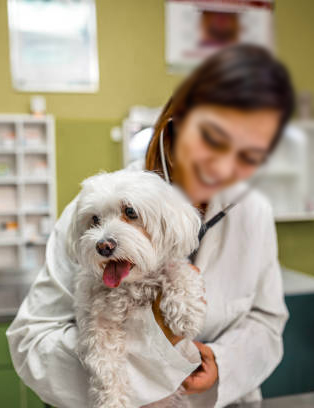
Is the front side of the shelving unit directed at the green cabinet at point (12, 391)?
yes

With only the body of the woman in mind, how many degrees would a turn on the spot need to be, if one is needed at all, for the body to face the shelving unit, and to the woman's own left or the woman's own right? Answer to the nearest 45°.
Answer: approximately 180°

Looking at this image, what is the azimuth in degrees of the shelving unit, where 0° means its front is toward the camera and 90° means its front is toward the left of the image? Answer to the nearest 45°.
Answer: approximately 0°

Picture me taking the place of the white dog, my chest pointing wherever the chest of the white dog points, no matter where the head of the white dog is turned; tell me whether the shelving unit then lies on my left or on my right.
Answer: on my right

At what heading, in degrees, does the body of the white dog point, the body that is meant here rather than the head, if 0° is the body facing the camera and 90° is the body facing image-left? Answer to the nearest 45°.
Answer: approximately 45°
